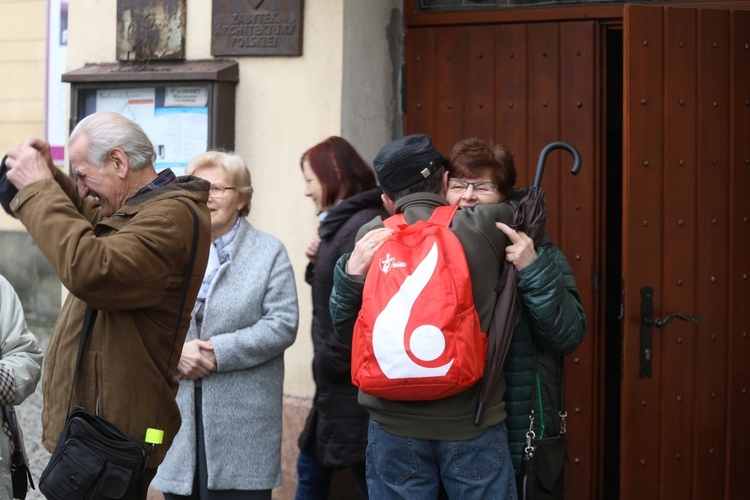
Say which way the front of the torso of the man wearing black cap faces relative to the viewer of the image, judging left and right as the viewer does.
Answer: facing away from the viewer

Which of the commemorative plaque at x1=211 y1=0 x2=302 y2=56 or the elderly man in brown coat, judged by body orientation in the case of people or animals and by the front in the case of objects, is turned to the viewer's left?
the elderly man in brown coat

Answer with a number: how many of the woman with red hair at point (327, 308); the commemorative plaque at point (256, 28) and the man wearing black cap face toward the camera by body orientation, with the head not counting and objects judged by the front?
1

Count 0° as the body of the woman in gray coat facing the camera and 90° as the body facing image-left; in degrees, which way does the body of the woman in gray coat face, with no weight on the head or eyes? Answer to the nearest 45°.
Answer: approximately 45°

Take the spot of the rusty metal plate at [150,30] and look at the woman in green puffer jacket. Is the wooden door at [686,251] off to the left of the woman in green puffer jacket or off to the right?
left
